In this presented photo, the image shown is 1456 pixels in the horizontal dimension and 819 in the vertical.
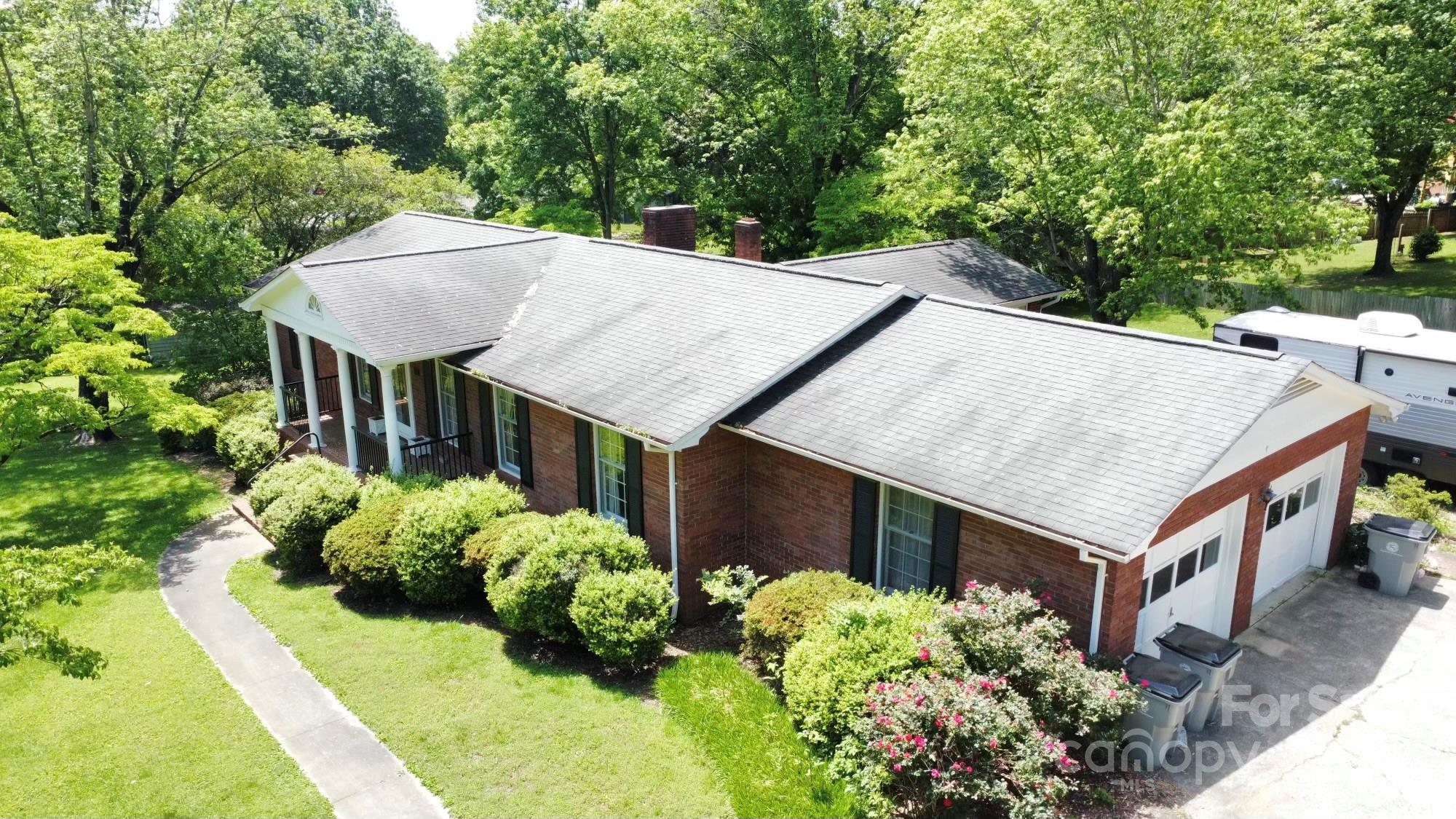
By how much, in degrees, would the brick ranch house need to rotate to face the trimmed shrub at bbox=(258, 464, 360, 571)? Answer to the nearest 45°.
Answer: approximately 45° to its right

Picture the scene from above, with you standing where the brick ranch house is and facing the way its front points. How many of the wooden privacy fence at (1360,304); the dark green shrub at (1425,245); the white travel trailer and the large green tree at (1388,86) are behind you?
4

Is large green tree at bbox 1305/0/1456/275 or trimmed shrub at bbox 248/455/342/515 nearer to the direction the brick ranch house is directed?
the trimmed shrub

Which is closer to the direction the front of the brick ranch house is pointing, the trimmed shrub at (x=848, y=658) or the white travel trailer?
the trimmed shrub

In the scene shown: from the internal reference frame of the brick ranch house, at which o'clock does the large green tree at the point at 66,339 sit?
The large green tree is roughly at 2 o'clock from the brick ranch house.

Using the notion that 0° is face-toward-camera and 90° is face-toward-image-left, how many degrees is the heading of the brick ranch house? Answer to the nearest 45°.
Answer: approximately 45°

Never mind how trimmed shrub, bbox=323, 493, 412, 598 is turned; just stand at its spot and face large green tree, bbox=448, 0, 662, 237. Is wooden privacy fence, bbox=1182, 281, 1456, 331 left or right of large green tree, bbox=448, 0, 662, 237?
right

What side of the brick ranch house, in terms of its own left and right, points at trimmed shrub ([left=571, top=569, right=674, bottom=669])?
front

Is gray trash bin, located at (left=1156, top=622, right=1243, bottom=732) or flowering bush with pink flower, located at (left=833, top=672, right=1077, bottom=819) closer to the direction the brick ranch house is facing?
the flowering bush with pink flower

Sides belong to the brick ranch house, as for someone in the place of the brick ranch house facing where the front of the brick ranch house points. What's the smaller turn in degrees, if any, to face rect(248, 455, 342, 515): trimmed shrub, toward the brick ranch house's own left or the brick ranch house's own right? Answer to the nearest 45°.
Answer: approximately 45° to the brick ranch house's own right

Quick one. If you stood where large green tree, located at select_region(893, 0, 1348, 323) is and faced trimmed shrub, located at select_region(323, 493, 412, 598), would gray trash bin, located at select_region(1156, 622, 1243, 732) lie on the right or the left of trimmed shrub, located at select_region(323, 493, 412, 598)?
left

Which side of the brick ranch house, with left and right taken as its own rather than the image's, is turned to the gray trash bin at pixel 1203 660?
left

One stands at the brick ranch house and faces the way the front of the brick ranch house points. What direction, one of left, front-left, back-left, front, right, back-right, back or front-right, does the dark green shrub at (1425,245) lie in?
back

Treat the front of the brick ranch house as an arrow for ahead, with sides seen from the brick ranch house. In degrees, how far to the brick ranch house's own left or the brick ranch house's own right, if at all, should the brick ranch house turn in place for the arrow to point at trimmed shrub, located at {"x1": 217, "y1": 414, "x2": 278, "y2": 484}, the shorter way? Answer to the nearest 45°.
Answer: approximately 90° to the brick ranch house's own right
